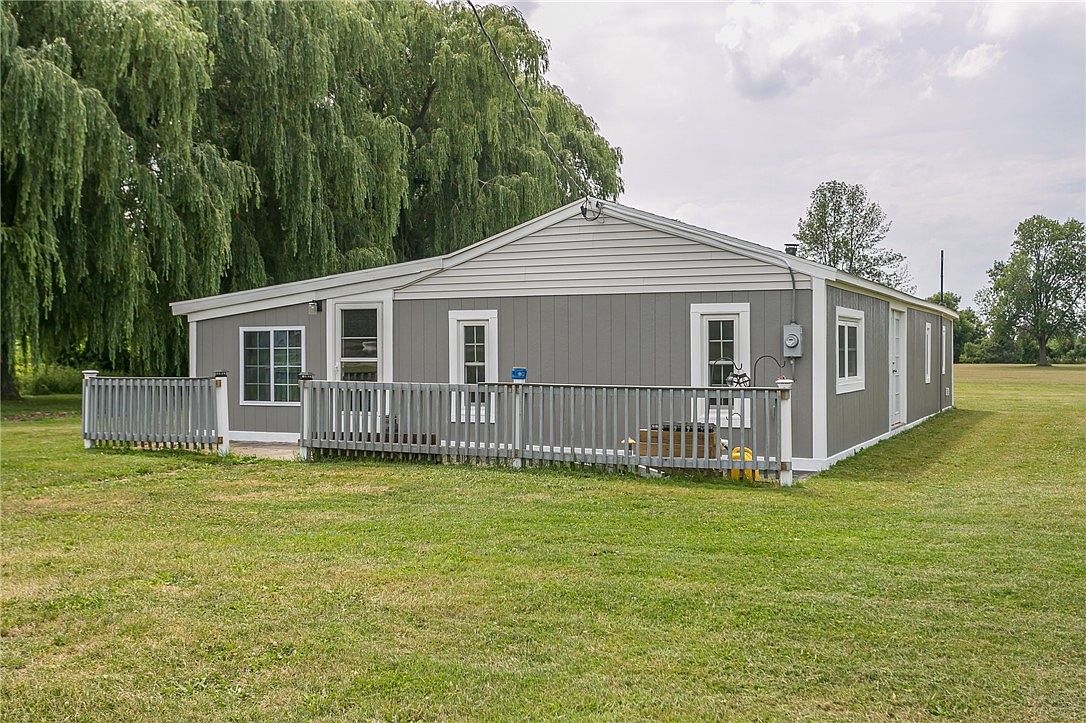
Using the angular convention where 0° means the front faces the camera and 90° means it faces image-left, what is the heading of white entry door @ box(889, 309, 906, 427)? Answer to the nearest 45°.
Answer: approximately 270°

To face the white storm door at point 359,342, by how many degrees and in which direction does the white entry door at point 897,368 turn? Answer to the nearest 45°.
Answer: approximately 135° to its right

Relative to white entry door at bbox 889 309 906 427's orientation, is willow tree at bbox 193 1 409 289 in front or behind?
behind

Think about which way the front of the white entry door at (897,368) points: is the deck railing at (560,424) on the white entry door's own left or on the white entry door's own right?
on the white entry door's own right

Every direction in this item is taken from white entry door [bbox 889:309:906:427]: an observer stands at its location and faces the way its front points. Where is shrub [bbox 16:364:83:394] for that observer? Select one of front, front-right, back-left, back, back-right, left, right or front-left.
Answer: back

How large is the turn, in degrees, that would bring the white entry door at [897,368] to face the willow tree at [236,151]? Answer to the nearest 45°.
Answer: approximately 180°

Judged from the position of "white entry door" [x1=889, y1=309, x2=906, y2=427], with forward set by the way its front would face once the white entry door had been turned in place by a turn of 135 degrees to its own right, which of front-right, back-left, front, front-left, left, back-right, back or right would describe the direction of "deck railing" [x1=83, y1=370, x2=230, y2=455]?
front

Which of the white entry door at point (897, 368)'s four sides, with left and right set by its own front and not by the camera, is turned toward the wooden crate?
right
